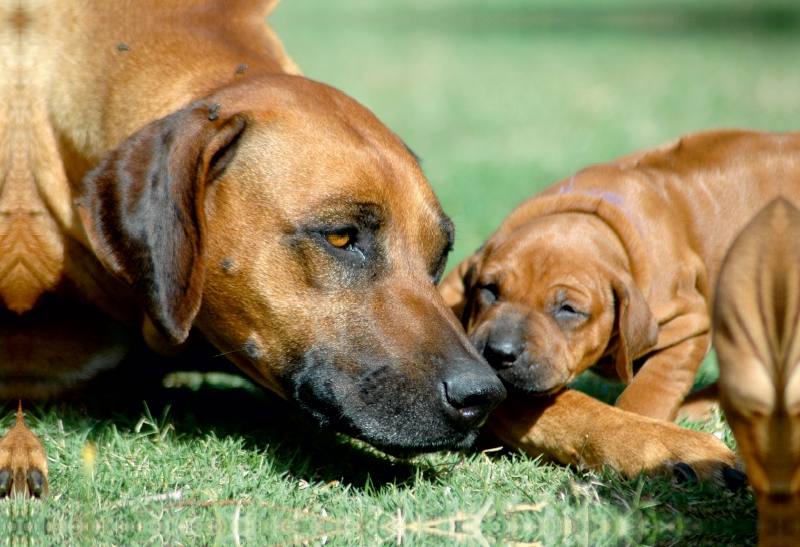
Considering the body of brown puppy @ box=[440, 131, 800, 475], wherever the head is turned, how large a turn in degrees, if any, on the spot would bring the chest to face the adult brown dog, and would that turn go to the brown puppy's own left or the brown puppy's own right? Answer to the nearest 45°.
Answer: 0° — it already faces it

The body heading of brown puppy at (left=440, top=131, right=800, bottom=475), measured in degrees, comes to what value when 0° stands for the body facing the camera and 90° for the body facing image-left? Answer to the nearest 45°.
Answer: approximately 45°
